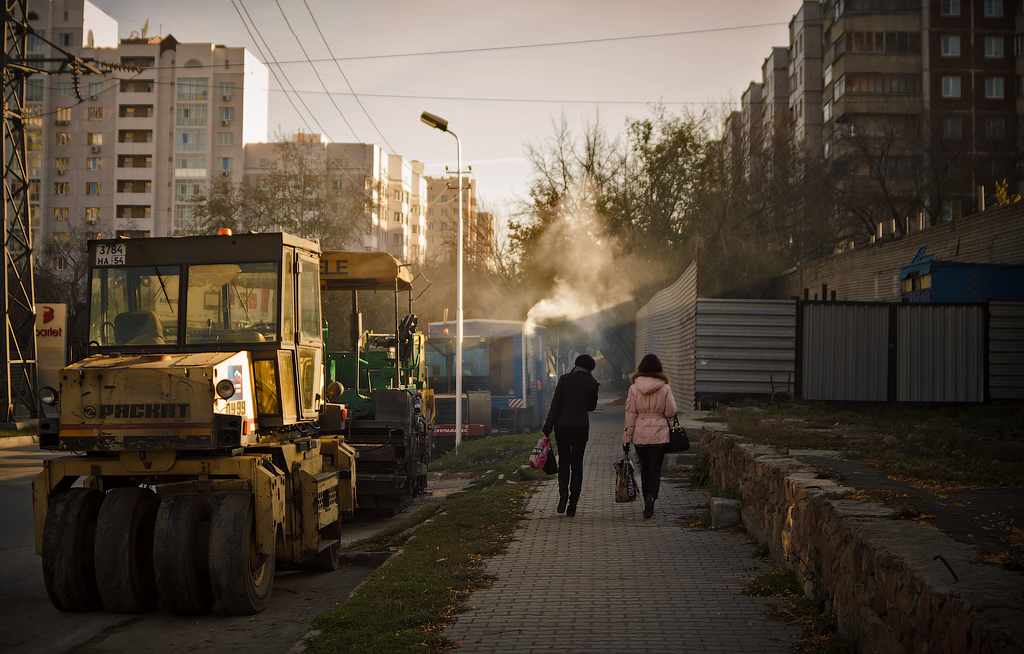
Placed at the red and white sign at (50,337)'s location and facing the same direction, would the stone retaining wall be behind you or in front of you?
in front

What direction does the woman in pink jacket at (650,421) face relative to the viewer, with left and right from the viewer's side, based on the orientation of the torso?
facing away from the viewer

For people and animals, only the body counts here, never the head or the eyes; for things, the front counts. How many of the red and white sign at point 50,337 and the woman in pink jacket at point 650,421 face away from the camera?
1

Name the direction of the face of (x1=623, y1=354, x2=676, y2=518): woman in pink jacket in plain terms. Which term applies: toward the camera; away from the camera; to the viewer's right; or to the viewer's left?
away from the camera

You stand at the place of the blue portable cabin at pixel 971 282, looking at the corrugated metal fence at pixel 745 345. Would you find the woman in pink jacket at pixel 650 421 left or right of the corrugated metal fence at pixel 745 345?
left

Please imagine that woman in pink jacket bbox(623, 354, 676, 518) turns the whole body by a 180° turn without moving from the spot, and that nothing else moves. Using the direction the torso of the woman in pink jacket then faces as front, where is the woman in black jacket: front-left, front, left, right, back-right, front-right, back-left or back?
right

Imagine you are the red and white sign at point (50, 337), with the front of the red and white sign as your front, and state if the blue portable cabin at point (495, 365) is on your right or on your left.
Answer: on your left

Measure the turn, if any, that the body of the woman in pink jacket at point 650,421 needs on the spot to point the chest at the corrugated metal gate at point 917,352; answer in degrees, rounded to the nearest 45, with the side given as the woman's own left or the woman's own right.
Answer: approximately 45° to the woman's own right

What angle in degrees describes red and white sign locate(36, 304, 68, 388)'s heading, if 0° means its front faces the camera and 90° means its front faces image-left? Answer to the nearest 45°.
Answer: approximately 0°

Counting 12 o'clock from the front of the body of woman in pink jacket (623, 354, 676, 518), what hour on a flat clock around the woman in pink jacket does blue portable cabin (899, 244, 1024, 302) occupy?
The blue portable cabin is roughly at 1 o'clock from the woman in pink jacket.

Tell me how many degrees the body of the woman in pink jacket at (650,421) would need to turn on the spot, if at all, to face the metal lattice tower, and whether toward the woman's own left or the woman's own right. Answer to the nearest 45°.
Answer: approximately 45° to the woman's own left

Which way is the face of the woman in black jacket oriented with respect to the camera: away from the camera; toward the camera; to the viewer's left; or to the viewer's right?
away from the camera

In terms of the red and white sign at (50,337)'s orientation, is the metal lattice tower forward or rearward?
forward
